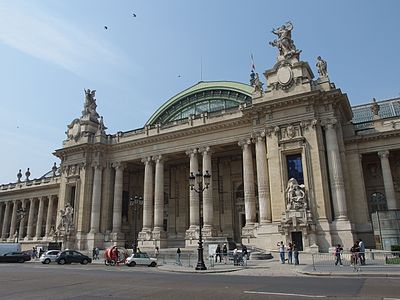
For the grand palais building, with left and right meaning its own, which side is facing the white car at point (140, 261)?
front

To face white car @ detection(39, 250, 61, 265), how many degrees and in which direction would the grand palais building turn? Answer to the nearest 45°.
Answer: approximately 45° to its right

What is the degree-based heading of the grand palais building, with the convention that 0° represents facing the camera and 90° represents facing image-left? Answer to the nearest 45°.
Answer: approximately 45°
